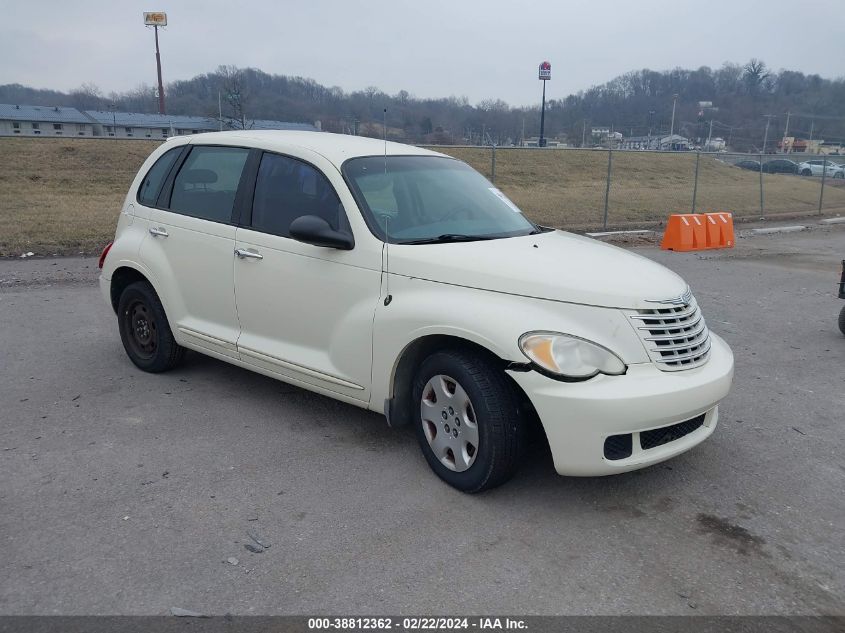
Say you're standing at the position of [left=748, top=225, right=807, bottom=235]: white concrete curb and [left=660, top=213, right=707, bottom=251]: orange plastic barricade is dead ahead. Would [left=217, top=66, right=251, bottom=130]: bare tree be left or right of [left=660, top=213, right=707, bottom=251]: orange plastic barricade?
right

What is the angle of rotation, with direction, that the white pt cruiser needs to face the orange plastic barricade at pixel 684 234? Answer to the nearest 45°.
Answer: approximately 90° to its left

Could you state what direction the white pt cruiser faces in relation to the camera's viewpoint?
facing the viewer and to the right of the viewer

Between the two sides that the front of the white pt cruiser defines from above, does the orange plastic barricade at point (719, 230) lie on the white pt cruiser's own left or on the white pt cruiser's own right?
on the white pt cruiser's own left

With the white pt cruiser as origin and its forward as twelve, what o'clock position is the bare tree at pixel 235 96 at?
The bare tree is roughly at 7 o'clock from the white pt cruiser.

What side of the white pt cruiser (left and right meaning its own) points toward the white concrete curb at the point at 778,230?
left

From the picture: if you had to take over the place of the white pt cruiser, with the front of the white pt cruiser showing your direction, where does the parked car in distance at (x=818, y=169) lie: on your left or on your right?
on your left

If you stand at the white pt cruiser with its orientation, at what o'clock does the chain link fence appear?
The chain link fence is roughly at 8 o'clock from the white pt cruiser.
